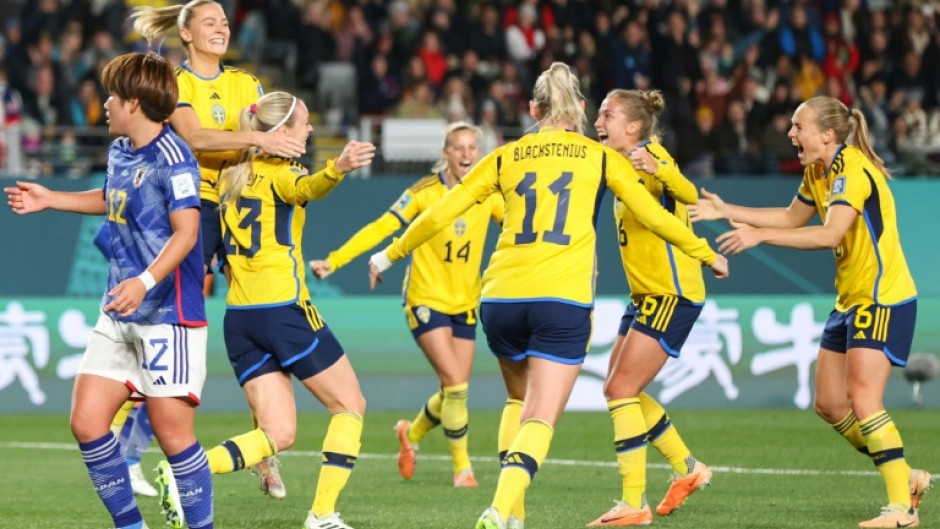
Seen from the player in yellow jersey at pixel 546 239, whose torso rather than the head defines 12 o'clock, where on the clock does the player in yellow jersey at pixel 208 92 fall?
the player in yellow jersey at pixel 208 92 is roughly at 10 o'clock from the player in yellow jersey at pixel 546 239.

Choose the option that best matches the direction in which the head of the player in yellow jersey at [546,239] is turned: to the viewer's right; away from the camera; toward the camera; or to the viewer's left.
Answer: away from the camera

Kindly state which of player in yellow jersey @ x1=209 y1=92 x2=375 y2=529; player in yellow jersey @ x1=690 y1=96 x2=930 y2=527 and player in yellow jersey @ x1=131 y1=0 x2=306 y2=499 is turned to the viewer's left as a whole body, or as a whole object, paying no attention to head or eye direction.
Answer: player in yellow jersey @ x1=690 y1=96 x2=930 y2=527

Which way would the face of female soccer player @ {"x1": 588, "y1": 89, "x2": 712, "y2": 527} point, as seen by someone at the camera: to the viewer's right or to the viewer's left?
to the viewer's left

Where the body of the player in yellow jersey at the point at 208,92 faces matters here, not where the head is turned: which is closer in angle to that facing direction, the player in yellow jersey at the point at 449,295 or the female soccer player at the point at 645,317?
the female soccer player

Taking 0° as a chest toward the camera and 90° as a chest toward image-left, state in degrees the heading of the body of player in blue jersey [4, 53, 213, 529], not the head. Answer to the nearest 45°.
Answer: approximately 45°

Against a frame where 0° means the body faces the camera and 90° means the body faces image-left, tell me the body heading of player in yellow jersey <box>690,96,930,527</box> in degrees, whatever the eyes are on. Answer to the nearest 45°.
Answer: approximately 90°

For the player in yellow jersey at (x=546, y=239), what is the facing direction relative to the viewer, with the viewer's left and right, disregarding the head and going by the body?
facing away from the viewer

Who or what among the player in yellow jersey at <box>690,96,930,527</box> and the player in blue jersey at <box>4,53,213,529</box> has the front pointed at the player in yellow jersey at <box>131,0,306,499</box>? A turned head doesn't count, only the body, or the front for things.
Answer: the player in yellow jersey at <box>690,96,930,527</box>

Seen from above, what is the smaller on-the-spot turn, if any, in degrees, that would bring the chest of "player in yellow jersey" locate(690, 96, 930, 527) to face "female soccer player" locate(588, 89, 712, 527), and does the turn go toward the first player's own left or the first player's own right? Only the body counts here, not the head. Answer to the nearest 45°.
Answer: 0° — they already face them

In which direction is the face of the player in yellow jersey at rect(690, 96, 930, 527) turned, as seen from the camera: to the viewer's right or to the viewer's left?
to the viewer's left

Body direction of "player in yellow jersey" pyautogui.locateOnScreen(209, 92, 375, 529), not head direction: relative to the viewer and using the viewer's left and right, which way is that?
facing away from the viewer and to the right of the viewer

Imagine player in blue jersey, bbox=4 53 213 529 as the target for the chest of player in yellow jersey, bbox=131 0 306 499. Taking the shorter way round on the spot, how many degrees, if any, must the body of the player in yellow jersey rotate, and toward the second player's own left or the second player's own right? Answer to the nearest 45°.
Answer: approximately 45° to the second player's own right
